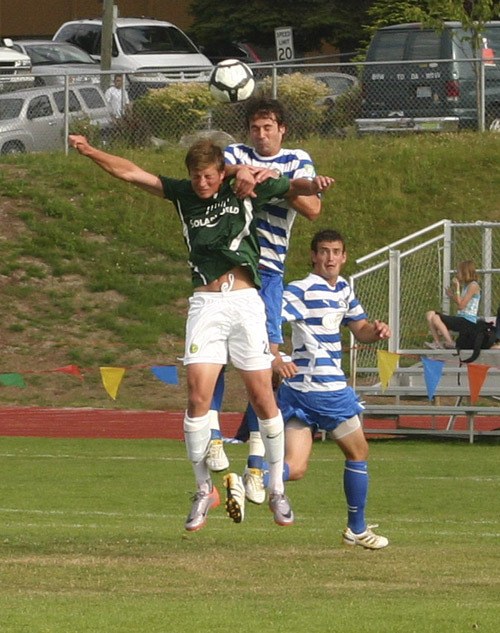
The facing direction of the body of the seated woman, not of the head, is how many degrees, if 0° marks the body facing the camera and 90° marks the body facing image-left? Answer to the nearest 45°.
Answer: approximately 90°

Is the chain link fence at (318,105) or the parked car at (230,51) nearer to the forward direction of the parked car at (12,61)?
the chain link fence

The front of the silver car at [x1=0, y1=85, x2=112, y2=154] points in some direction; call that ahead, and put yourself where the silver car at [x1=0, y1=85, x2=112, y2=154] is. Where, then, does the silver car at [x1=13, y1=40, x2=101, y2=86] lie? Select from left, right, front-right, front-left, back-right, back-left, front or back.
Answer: back-right

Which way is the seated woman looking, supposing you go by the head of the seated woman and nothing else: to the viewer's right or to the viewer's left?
to the viewer's left

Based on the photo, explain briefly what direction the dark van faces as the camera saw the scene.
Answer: facing away from the viewer and to the right of the viewer
